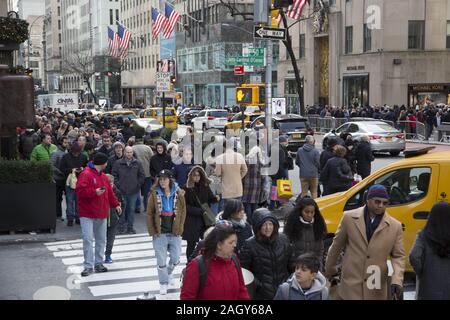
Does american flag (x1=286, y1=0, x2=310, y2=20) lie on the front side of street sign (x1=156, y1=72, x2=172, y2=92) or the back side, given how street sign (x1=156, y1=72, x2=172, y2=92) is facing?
on the back side

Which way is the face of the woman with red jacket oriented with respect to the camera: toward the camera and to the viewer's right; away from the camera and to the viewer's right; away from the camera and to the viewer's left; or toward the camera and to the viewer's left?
toward the camera and to the viewer's right

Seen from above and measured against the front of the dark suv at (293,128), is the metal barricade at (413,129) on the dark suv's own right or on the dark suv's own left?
on the dark suv's own right

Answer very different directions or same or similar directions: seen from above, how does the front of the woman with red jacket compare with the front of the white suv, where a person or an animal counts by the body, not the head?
very different directions

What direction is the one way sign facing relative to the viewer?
toward the camera

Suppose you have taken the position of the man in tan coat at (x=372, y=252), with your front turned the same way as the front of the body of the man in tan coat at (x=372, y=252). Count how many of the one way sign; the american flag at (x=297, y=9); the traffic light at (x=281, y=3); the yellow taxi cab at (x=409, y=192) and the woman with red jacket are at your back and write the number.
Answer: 4

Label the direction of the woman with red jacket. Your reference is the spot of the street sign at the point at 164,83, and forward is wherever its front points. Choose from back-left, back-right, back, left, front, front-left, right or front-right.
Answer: front

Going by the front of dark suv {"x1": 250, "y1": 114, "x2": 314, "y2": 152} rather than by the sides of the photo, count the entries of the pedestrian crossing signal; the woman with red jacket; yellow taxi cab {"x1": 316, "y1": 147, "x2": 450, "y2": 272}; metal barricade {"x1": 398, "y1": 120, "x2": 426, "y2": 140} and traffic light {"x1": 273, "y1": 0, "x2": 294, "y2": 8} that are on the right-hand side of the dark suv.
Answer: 1

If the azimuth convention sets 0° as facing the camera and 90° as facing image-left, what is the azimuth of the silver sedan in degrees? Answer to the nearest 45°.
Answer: approximately 135°

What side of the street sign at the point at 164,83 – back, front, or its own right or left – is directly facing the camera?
front

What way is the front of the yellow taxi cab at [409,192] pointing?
to the viewer's left

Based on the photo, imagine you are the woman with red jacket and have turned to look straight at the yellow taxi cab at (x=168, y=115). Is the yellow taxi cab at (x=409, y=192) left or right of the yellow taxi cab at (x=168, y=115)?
right
